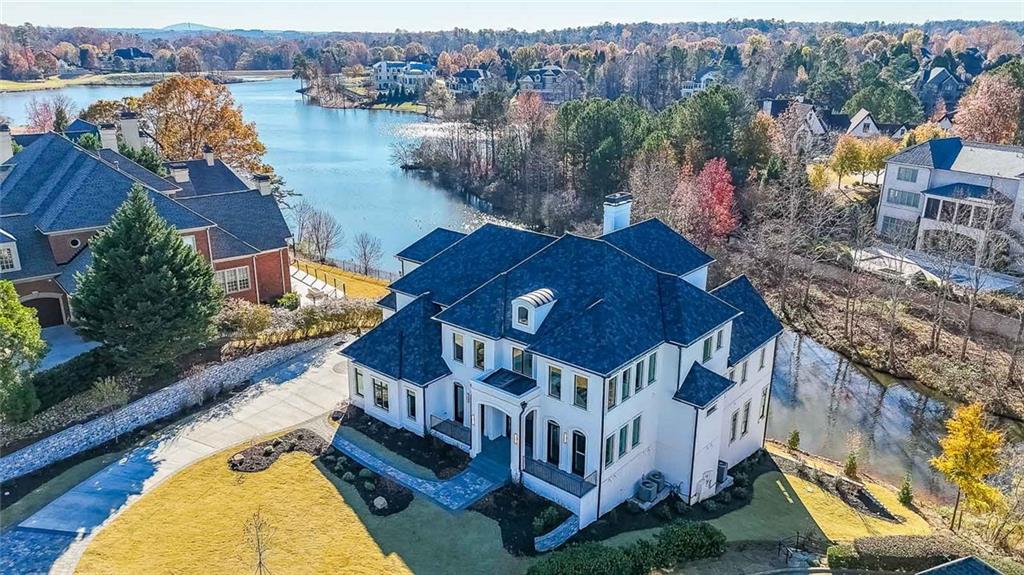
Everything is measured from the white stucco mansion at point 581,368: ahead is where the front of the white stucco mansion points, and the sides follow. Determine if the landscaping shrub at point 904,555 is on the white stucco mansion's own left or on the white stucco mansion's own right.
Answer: on the white stucco mansion's own left

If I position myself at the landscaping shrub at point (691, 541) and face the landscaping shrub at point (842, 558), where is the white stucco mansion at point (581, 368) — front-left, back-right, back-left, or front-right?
back-left

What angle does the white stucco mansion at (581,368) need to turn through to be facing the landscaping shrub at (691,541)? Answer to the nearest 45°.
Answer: approximately 90° to its left

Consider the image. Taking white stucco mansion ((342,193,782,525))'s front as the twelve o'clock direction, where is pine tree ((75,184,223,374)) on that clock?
The pine tree is roughly at 2 o'clock from the white stucco mansion.

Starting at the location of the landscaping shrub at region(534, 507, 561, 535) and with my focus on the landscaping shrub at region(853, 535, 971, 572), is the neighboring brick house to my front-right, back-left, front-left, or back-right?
back-left

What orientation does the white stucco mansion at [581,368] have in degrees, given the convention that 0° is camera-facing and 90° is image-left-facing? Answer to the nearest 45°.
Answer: approximately 45°
